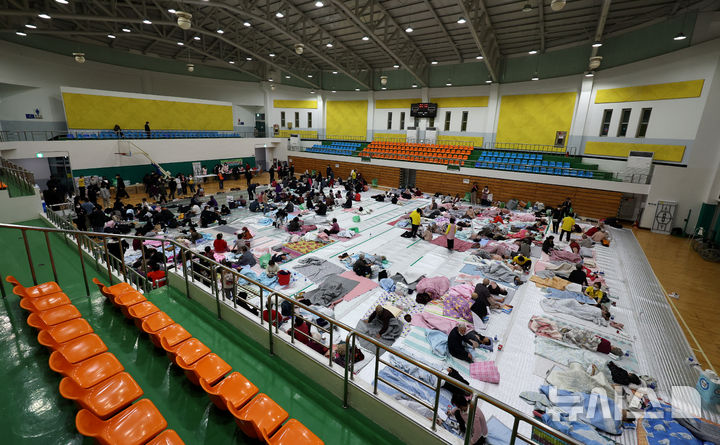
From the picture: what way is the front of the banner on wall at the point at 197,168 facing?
toward the camera

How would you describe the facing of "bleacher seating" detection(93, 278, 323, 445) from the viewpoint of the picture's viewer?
facing away from the viewer and to the right of the viewer

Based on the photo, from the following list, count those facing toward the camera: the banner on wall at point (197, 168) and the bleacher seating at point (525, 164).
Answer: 2

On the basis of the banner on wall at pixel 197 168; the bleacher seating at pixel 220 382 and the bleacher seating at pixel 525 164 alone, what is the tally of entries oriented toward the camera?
2

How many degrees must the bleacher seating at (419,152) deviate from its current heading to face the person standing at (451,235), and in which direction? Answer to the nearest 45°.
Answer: approximately 45° to its left

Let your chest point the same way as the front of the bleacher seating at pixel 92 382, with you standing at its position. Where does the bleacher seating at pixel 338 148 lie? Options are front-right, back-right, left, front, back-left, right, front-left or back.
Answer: front

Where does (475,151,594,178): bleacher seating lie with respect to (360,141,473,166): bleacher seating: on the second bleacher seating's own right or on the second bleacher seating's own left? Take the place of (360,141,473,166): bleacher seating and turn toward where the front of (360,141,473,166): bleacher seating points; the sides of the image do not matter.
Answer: on the second bleacher seating's own left

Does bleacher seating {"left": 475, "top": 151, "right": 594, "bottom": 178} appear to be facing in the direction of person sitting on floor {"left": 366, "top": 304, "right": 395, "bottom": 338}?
yes

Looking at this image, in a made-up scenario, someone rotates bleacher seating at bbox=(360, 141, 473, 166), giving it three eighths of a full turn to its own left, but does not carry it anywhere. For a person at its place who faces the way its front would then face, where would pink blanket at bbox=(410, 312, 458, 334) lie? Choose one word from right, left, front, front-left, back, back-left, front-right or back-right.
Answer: right

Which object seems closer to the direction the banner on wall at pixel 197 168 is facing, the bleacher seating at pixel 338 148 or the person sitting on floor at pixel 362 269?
the person sitting on floor

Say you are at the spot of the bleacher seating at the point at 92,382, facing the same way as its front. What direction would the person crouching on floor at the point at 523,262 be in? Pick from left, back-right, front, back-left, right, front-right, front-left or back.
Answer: front-right

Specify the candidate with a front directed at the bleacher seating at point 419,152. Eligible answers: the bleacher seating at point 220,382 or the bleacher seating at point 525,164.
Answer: the bleacher seating at point 220,382

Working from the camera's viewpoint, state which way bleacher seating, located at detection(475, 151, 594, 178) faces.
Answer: facing the viewer

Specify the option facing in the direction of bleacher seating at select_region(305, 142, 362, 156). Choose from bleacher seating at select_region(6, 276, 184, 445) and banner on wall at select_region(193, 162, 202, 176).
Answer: bleacher seating at select_region(6, 276, 184, 445)

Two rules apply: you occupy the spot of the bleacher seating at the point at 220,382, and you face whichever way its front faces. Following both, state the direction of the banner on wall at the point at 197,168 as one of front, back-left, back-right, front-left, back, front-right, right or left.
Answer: front-left

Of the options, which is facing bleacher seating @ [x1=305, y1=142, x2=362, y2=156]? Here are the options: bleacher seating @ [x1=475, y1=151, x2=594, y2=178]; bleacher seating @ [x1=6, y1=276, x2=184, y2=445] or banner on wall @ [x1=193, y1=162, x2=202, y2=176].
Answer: bleacher seating @ [x1=6, y1=276, x2=184, y2=445]

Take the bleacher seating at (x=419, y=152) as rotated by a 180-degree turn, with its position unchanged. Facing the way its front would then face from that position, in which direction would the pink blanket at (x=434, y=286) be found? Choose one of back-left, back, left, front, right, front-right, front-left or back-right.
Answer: back-right

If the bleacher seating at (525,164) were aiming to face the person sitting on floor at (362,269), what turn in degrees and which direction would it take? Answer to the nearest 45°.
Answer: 0° — it already faces them
